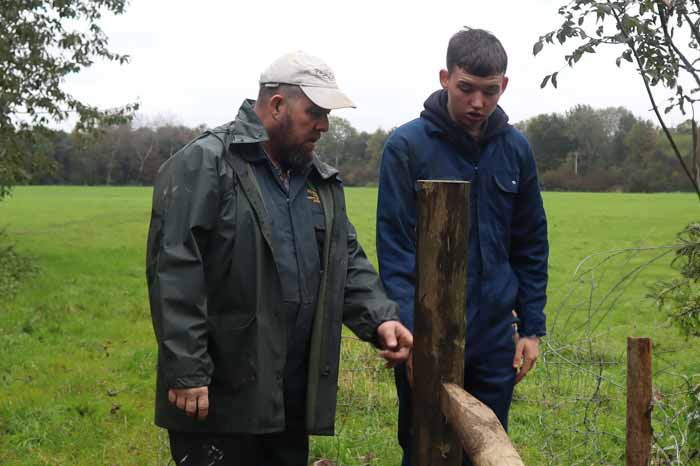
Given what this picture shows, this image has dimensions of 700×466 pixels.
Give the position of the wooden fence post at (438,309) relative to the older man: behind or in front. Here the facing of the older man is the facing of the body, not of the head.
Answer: in front

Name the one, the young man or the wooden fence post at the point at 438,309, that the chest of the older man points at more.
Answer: the wooden fence post

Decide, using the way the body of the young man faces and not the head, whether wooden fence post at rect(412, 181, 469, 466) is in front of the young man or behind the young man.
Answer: in front

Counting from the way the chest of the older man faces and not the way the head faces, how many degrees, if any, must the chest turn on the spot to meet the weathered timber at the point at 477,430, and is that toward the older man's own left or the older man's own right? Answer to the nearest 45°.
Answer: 0° — they already face it

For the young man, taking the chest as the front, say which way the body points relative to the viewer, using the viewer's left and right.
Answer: facing the viewer

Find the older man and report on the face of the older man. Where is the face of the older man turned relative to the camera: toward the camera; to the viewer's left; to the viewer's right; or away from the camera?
to the viewer's right

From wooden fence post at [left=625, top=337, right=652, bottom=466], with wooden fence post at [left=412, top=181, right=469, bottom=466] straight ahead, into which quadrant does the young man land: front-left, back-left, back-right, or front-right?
front-right

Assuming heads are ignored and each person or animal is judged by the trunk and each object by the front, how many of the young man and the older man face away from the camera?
0

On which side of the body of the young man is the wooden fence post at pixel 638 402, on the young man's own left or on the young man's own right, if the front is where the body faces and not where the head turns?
on the young man's own left

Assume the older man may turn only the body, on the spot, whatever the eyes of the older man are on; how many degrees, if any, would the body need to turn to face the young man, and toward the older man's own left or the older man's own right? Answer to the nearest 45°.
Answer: approximately 45° to the older man's own left

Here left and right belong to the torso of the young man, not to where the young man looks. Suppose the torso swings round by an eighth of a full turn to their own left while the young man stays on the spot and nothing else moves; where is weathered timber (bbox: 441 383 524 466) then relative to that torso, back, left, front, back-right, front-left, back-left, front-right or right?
front-right
